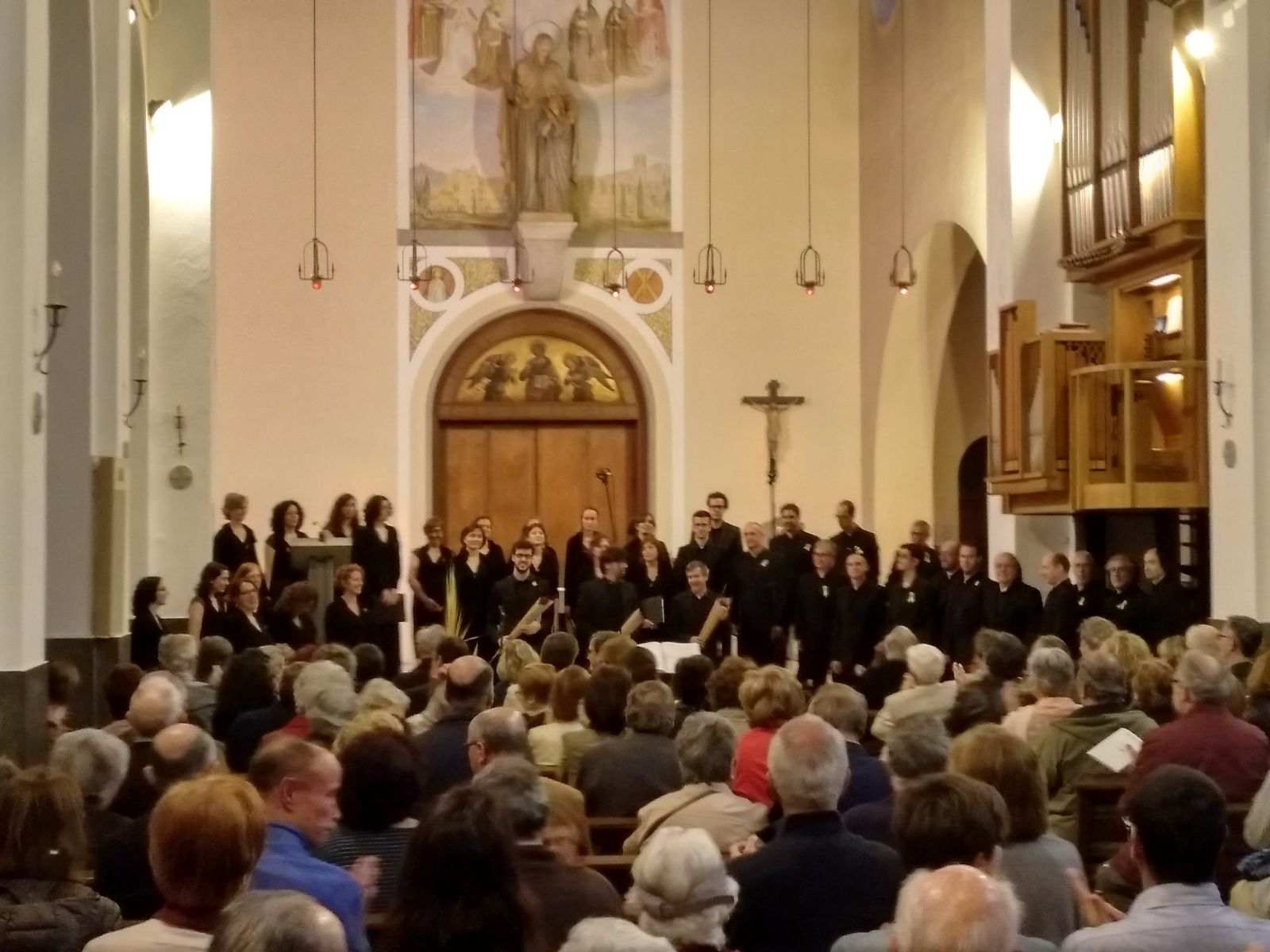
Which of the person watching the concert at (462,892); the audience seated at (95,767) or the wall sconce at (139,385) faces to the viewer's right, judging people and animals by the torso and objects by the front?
the wall sconce

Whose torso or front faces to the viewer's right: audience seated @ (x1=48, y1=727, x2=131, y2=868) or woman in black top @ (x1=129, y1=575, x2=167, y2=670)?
the woman in black top

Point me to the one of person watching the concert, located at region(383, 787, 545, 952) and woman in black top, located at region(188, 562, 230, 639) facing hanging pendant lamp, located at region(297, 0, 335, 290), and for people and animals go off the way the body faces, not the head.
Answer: the person watching the concert

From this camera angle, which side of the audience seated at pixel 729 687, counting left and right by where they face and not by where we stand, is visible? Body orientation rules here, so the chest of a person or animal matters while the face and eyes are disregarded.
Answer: back

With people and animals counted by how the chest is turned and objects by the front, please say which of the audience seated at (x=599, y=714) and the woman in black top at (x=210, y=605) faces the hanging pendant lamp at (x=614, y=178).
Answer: the audience seated

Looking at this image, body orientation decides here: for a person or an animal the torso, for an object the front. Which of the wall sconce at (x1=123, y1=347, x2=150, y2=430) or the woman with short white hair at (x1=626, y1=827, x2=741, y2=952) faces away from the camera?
the woman with short white hair

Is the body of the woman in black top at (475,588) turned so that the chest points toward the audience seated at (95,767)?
yes

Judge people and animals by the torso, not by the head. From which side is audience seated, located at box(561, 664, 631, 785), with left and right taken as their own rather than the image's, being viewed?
back

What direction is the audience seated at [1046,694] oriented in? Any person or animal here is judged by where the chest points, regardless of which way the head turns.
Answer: away from the camera

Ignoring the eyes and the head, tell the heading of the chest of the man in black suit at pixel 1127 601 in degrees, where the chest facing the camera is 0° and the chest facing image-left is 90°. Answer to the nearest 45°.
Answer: approximately 45°

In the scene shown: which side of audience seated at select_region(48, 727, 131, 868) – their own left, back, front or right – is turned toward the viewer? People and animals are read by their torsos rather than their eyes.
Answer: back

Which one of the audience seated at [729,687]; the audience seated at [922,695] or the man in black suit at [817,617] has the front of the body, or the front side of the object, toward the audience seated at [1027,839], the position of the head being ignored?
the man in black suit

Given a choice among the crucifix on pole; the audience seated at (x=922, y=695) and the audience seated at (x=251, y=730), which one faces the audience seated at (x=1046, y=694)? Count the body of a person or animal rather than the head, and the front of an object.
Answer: the crucifix on pole

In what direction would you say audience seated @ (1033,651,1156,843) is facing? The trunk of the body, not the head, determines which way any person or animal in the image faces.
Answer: away from the camera

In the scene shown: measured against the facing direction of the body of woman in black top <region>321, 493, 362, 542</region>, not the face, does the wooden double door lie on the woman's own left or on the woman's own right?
on the woman's own left
